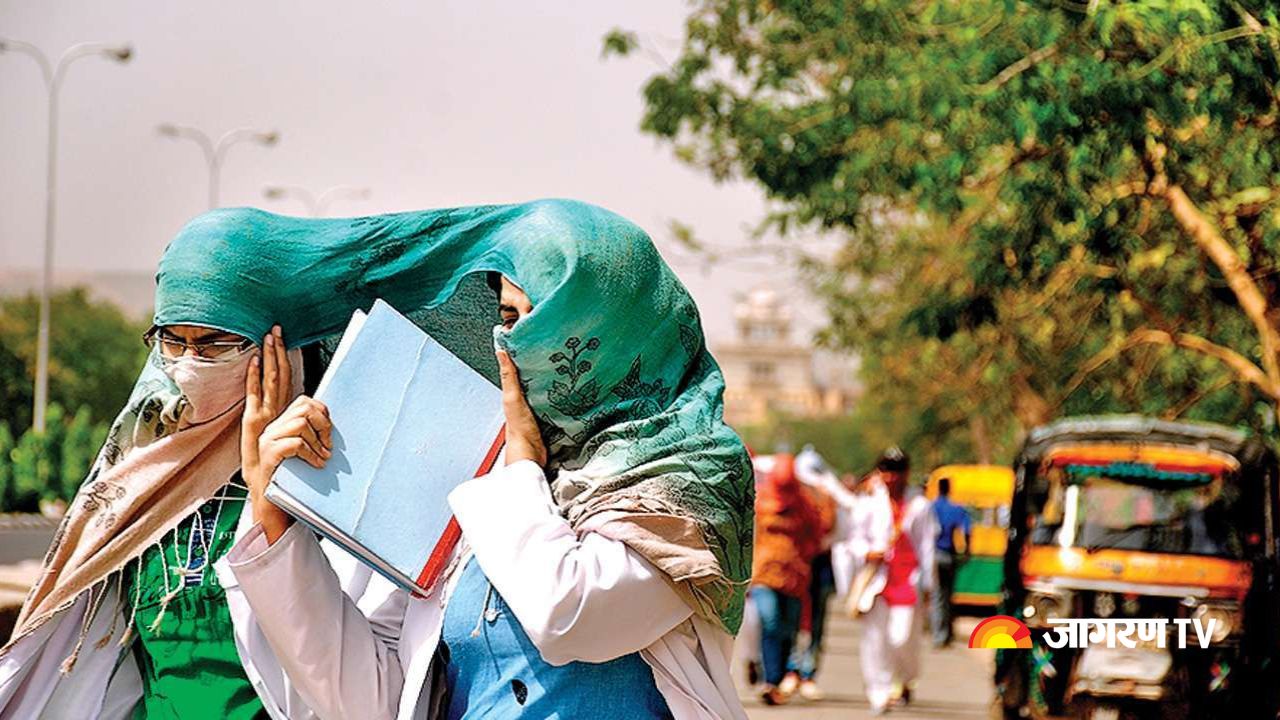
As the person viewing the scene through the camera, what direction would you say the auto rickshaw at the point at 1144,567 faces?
facing the viewer

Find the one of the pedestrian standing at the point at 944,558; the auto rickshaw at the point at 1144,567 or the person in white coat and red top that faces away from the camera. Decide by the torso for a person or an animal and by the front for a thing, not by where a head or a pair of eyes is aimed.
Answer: the pedestrian standing

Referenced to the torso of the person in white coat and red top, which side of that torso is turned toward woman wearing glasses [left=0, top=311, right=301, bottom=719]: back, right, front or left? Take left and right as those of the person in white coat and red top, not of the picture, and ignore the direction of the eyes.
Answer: front

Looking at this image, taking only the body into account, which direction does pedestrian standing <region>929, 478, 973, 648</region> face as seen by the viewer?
away from the camera

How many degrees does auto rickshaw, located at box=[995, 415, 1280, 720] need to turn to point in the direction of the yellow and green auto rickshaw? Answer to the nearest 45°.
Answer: approximately 180°

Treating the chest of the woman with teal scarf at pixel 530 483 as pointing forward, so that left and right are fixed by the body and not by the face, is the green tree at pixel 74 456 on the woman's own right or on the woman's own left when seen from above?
on the woman's own right

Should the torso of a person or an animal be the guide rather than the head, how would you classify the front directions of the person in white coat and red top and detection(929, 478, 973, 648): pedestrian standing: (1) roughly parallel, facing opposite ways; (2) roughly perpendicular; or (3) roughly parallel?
roughly parallel, facing opposite ways

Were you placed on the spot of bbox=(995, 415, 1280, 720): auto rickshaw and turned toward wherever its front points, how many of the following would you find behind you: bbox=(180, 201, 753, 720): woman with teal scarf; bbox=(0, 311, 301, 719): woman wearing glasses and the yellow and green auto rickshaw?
1

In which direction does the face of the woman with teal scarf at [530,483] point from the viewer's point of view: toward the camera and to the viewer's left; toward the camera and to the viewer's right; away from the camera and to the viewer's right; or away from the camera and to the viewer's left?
toward the camera and to the viewer's left

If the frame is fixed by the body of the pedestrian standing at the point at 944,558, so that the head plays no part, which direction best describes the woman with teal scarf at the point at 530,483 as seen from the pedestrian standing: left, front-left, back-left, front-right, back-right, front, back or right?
back

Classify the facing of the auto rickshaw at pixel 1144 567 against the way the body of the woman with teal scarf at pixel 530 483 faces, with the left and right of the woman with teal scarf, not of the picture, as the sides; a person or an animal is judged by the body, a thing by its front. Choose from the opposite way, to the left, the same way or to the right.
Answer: the same way

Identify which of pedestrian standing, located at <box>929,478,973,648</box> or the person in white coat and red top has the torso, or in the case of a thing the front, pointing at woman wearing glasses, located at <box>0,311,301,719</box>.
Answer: the person in white coat and red top
